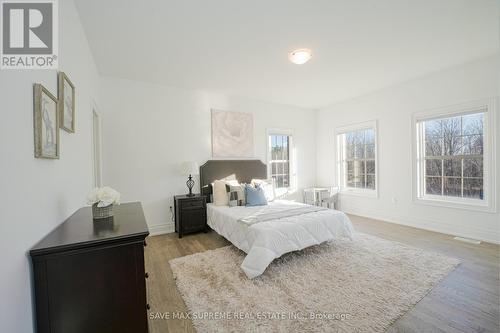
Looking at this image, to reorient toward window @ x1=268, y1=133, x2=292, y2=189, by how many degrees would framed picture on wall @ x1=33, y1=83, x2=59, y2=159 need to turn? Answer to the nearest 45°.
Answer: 0° — it already faces it

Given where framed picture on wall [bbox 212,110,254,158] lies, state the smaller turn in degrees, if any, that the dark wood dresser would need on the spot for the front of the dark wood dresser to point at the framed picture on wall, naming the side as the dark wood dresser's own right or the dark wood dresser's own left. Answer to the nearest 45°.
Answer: approximately 45° to the dark wood dresser's own left

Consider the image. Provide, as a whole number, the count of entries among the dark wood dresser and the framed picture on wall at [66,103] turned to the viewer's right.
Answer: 2

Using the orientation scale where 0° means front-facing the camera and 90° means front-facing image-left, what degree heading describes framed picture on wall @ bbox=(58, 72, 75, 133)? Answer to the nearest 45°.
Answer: approximately 270°

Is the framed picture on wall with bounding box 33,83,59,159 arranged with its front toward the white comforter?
yes

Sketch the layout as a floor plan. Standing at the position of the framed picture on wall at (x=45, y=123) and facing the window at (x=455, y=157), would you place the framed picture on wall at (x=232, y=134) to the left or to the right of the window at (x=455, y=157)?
left

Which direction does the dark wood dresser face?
to the viewer's right

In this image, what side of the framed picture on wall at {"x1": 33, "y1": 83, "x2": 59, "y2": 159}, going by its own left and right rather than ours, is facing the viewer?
right
